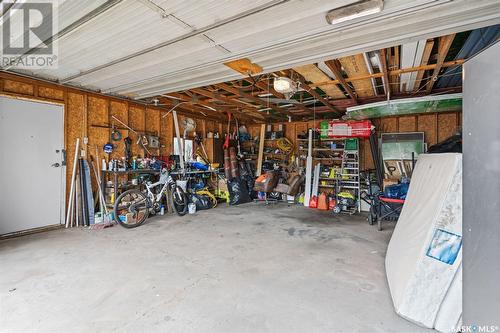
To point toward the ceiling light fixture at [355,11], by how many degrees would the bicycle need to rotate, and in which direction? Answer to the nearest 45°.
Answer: approximately 90° to its right

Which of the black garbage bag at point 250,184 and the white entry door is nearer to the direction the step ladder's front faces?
the white entry door

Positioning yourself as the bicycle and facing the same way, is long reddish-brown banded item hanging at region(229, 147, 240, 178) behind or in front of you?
in front

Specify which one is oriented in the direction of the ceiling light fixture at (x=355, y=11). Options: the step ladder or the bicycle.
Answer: the step ladder

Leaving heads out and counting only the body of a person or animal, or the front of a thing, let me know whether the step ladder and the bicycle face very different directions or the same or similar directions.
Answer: very different directions

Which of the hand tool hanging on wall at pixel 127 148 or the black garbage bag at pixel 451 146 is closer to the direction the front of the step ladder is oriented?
the black garbage bag

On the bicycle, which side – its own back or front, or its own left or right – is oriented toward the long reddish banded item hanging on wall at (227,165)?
front

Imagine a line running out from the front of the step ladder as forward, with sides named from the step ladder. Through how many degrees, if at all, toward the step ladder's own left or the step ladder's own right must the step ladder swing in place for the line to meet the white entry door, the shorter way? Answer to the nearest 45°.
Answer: approximately 45° to the step ladder's own right

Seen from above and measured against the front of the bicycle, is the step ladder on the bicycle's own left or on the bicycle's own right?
on the bicycle's own right

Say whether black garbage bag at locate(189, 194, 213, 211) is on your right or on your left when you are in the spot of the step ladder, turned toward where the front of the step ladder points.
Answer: on your right

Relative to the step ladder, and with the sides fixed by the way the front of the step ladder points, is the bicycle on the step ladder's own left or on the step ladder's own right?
on the step ladder's own right

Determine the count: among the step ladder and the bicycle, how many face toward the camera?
1

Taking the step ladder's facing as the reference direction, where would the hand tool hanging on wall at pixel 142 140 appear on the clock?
The hand tool hanging on wall is roughly at 2 o'clock from the step ladder.

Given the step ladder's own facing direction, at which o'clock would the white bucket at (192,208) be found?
The white bucket is roughly at 2 o'clock from the step ladder.
